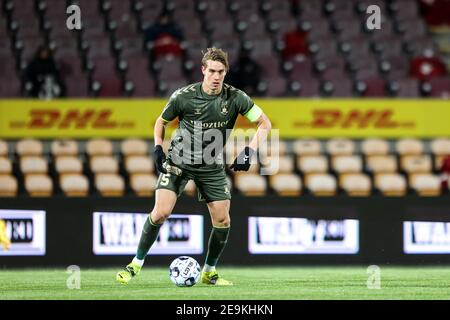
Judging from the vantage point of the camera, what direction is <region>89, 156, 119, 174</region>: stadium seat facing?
facing the viewer

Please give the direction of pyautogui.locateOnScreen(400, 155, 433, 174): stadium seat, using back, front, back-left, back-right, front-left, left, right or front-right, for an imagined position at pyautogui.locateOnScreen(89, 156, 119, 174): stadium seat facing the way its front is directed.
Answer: left

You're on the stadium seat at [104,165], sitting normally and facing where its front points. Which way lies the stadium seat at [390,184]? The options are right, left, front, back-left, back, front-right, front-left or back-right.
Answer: left

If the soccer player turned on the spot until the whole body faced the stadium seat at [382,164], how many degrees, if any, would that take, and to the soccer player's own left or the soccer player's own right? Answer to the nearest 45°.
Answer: approximately 135° to the soccer player's own left

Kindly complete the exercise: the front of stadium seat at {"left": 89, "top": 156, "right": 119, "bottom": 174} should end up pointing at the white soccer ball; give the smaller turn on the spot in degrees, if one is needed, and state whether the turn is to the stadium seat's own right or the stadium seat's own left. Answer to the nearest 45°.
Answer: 0° — it already faces it

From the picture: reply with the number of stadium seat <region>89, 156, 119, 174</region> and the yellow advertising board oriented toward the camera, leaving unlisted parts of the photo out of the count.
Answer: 2

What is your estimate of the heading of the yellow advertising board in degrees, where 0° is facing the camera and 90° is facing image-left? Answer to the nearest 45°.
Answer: approximately 0°

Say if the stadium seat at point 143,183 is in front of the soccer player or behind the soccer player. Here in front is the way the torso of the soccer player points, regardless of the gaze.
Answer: behind

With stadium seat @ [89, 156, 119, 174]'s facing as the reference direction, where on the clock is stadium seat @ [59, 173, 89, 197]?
stadium seat @ [59, 173, 89, 197] is roughly at 1 o'clock from stadium seat @ [89, 156, 119, 174].
